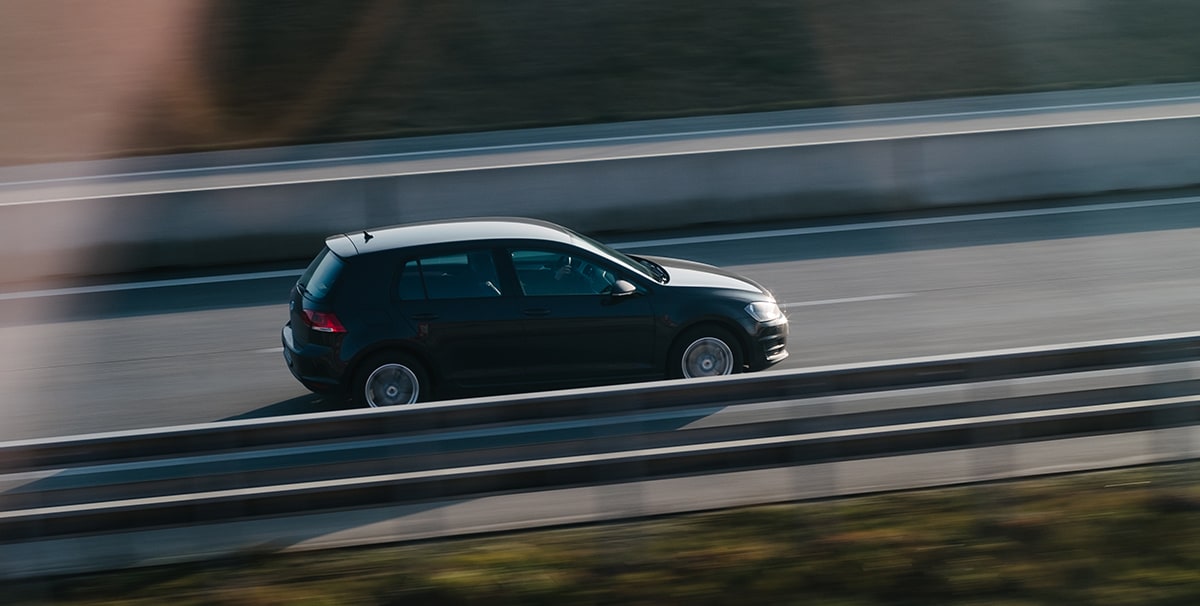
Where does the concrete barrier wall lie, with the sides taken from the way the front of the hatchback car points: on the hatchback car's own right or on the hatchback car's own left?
on the hatchback car's own left

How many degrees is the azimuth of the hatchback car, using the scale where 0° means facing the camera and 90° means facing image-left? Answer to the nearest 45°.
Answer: approximately 270°

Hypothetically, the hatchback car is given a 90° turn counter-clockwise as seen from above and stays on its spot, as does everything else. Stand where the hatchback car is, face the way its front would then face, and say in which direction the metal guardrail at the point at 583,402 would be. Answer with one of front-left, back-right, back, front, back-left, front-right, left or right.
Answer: back
